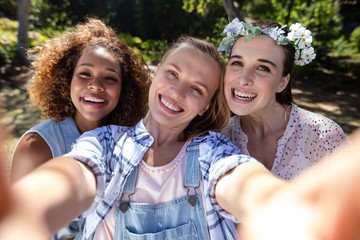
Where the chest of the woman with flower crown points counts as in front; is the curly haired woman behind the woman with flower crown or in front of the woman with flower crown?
in front

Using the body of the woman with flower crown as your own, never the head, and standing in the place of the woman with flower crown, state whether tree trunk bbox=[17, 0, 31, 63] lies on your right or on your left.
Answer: on your right

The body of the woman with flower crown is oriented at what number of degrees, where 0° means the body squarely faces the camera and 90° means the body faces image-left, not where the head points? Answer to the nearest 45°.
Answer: approximately 45°

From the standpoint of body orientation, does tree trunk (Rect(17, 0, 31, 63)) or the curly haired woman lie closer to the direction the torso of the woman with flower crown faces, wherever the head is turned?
the curly haired woman

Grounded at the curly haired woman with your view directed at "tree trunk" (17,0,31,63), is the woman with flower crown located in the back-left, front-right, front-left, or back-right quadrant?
back-right
